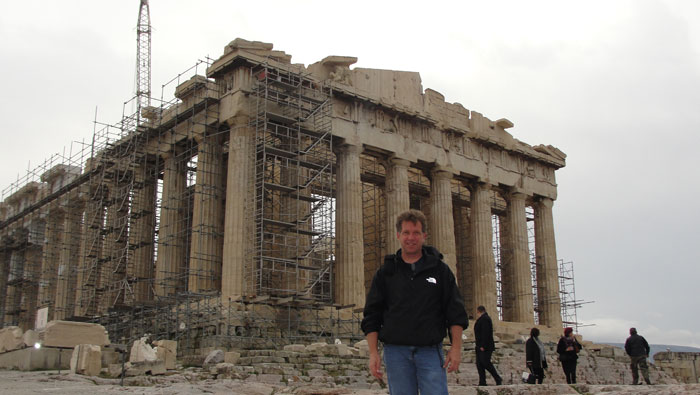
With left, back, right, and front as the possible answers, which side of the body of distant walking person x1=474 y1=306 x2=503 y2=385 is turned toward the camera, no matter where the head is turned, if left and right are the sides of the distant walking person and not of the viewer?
left

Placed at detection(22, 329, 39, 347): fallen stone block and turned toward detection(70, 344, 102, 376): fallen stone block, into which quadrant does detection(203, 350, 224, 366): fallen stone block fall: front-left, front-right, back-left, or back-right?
front-left

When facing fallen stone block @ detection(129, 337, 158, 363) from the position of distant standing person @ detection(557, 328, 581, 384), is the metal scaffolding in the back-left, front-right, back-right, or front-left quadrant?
front-right

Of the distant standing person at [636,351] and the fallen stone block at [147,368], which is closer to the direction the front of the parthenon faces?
the distant standing person

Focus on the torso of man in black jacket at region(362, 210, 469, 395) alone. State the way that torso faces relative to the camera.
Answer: toward the camera

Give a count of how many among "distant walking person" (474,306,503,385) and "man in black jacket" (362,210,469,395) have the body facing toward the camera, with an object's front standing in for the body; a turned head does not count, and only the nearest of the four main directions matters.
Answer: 1

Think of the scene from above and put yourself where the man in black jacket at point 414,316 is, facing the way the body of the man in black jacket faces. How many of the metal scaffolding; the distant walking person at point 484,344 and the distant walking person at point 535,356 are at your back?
3

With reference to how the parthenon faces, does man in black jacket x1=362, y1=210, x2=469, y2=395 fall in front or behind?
in front

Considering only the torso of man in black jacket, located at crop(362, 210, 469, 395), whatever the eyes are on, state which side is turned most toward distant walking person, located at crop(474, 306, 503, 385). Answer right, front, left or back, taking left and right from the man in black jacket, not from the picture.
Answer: back
